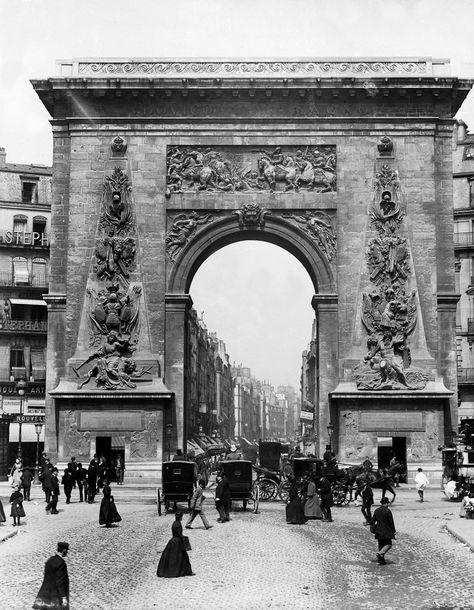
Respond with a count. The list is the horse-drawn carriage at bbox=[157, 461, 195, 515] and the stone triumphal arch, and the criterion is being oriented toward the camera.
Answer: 1

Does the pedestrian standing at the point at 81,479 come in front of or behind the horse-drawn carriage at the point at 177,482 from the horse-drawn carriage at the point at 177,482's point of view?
in front

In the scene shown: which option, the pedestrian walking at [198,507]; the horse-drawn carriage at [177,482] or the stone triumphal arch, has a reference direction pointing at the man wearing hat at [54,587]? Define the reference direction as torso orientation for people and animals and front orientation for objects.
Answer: the stone triumphal arch

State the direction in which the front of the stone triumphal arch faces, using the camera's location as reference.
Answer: facing the viewer

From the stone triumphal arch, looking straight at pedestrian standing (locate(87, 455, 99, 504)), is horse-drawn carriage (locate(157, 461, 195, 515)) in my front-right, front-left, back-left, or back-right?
front-left

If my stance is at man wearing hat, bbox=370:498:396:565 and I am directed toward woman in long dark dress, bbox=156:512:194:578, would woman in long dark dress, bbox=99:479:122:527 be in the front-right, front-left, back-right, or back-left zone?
front-right
